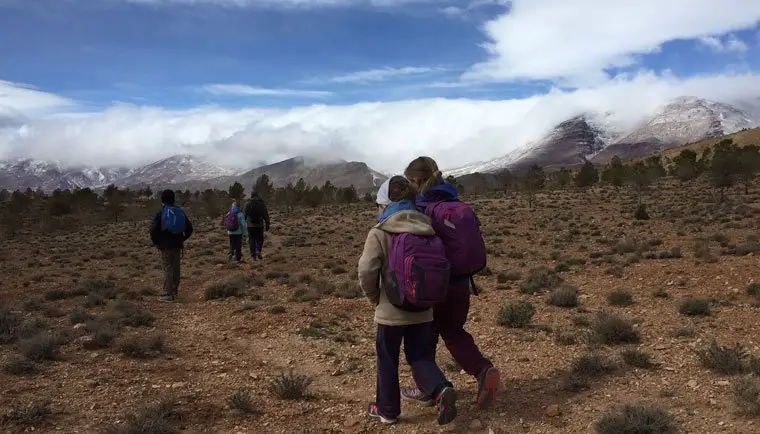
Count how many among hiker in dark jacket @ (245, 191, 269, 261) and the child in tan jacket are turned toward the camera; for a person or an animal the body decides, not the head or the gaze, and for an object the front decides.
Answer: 0

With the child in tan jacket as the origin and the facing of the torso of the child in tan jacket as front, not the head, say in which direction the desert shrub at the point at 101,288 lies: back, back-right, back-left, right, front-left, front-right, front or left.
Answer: front

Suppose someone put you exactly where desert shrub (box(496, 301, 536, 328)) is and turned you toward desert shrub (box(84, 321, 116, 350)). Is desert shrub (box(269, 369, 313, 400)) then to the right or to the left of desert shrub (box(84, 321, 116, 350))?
left

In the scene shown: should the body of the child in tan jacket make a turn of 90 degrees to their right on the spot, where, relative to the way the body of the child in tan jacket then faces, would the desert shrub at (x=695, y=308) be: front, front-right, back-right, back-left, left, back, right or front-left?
front

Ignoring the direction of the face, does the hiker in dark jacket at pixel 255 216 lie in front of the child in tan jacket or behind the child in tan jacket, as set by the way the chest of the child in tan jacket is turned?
in front

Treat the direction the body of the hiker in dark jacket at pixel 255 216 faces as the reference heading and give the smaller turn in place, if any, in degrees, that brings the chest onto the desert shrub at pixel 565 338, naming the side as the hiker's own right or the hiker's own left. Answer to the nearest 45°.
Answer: approximately 180°

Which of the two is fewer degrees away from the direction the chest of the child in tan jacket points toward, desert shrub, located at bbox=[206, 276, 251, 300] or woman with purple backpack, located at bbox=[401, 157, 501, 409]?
the desert shrub

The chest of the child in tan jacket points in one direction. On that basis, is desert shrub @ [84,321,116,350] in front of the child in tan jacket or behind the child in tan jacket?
in front

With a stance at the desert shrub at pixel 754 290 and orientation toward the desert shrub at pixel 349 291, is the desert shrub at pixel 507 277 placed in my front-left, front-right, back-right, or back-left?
front-right

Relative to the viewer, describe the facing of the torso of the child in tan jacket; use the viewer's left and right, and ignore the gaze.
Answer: facing away from the viewer and to the left of the viewer

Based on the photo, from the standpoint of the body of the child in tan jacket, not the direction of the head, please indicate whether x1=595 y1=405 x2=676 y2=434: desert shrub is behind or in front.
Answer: behind

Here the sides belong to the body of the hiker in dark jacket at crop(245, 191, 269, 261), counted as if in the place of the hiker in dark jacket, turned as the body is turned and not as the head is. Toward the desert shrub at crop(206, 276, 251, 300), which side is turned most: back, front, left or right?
back

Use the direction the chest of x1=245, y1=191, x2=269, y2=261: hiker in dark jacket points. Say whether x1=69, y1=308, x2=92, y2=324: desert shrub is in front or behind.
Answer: behind

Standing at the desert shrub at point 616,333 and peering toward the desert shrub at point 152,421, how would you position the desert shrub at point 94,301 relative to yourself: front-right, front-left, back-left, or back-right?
front-right

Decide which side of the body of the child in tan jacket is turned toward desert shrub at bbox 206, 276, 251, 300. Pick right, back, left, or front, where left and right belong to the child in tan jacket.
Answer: front

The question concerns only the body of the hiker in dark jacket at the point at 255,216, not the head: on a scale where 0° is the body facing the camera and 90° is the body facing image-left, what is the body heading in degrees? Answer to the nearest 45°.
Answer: approximately 180°

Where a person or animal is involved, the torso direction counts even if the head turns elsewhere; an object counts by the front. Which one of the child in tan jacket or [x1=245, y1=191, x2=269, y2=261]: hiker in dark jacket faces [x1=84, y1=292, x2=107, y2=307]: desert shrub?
the child in tan jacket
